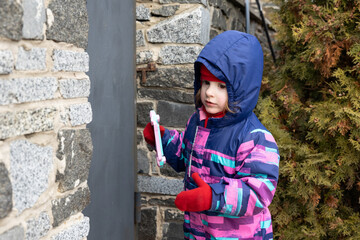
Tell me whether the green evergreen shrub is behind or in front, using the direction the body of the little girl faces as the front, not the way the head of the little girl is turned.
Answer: behind

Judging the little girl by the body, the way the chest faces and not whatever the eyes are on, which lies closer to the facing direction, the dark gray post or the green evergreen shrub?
the dark gray post

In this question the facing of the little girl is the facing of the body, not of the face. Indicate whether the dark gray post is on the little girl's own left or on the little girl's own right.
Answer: on the little girl's own right

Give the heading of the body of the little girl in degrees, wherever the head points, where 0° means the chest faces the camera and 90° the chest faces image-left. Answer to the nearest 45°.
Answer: approximately 45°
